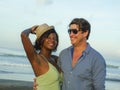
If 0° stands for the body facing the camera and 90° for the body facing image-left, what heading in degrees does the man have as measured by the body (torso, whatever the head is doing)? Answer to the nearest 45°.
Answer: approximately 45°

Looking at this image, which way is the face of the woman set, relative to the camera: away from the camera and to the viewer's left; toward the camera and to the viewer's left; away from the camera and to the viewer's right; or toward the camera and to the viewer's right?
toward the camera and to the viewer's right

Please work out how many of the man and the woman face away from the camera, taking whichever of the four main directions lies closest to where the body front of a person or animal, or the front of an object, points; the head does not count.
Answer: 0

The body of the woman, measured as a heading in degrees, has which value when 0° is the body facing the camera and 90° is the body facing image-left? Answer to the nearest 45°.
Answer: approximately 315°

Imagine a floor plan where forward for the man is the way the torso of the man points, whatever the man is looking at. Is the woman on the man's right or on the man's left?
on the man's right
